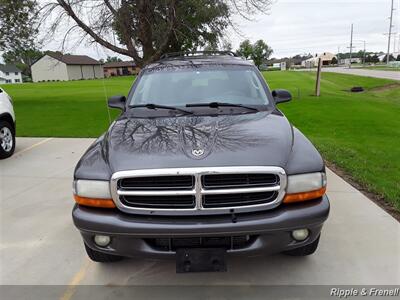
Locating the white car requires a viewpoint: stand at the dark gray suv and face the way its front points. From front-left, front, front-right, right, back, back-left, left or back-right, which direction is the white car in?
back-right

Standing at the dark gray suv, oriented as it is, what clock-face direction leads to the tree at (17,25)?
The tree is roughly at 5 o'clock from the dark gray suv.

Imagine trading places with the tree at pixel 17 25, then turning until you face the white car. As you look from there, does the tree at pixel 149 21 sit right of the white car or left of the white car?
left

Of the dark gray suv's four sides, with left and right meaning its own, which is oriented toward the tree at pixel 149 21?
back

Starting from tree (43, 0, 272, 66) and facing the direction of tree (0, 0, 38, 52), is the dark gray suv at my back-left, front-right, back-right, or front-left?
back-left

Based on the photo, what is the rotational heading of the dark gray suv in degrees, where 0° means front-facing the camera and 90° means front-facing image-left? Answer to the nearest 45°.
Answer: approximately 0°
